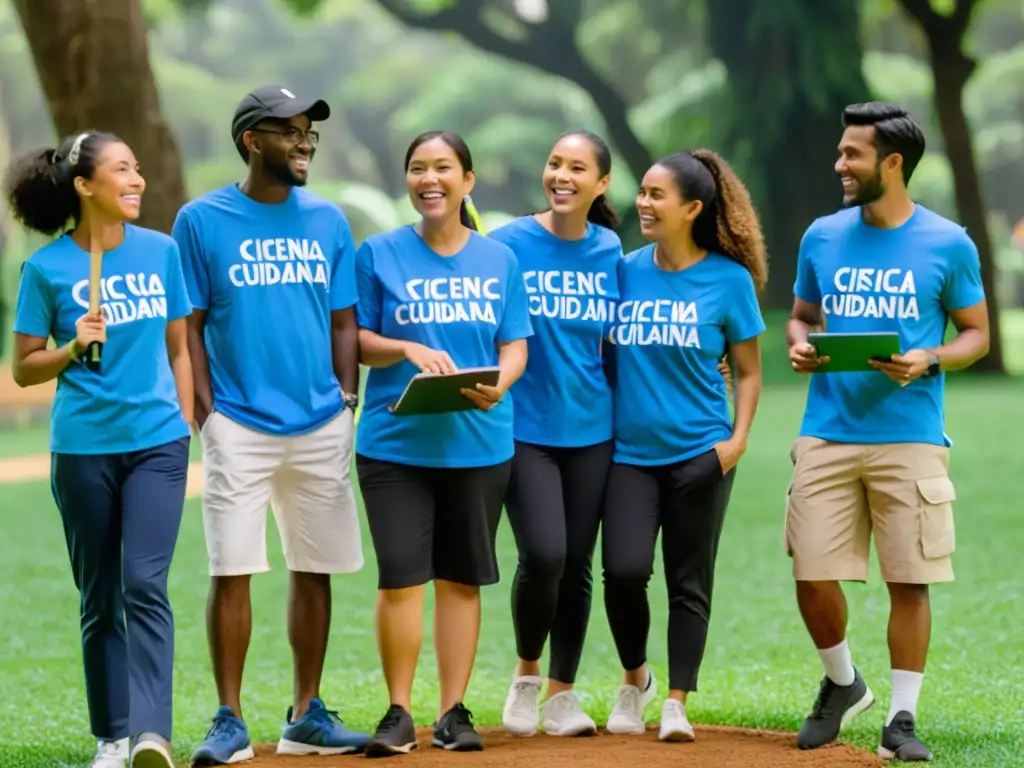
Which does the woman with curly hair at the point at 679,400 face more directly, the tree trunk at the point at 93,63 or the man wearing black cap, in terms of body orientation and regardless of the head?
the man wearing black cap

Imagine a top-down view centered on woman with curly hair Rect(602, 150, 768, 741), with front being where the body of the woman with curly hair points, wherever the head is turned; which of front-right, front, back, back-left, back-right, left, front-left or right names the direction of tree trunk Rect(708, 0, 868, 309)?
back-right

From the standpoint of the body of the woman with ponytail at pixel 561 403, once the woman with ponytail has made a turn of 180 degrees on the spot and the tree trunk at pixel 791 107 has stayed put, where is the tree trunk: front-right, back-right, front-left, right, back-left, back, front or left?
front

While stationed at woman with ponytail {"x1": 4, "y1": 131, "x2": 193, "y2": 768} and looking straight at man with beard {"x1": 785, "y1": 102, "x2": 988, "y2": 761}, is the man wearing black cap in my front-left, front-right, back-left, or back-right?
front-left

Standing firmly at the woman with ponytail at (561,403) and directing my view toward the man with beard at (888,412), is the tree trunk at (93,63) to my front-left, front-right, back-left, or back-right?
back-left

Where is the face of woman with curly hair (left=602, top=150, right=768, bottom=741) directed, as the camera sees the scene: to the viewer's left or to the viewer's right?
to the viewer's left

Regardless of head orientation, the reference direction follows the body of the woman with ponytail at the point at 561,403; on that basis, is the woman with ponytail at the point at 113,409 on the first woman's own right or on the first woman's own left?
on the first woman's own right

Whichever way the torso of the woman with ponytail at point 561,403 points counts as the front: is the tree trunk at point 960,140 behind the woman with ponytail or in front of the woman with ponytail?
behind

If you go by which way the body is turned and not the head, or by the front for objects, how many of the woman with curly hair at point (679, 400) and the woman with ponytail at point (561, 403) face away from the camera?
0

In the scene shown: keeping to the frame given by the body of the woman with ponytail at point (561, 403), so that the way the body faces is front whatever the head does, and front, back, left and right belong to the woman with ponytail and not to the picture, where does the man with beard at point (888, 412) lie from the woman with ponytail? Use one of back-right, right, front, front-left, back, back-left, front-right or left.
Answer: left

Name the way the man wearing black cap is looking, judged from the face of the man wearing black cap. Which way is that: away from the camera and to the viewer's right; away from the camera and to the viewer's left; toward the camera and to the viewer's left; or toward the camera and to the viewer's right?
toward the camera and to the viewer's right

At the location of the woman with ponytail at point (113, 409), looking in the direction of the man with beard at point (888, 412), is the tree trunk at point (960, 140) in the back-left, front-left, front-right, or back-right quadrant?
front-left

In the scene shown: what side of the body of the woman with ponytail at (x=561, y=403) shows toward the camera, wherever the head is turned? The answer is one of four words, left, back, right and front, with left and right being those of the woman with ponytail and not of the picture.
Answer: front

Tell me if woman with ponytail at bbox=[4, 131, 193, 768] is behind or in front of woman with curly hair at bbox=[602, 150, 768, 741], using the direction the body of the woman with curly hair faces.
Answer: in front

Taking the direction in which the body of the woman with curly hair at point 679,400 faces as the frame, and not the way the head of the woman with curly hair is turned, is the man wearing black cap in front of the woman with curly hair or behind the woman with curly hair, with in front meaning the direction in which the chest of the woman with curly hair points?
in front
